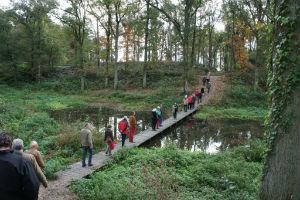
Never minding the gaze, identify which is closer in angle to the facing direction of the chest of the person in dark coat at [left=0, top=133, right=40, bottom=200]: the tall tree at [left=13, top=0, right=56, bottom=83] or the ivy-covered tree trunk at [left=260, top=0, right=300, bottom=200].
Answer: the tall tree

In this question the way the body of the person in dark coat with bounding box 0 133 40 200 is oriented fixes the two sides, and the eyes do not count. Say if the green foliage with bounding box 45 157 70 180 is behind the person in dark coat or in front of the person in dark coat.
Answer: in front

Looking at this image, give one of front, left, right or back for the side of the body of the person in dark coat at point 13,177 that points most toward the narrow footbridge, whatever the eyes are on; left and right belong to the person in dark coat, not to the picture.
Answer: front

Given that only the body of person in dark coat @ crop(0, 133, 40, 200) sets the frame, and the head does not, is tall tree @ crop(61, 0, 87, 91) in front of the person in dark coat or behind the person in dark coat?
in front

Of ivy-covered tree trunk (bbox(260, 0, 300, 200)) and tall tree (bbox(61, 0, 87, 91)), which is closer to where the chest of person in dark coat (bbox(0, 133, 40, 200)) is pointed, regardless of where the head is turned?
the tall tree

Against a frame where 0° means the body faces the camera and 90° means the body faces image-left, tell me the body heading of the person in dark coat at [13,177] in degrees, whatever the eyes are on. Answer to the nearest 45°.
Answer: approximately 180°

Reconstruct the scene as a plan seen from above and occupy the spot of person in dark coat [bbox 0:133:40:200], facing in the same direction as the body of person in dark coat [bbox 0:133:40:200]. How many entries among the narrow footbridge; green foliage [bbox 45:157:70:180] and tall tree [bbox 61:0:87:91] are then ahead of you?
3

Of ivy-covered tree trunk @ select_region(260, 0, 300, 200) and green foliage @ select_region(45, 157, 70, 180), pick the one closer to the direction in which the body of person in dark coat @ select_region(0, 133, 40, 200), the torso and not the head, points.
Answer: the green foliage

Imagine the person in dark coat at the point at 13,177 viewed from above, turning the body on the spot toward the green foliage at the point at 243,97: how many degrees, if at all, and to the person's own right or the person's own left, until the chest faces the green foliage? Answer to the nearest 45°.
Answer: approximately 45° to the person's own right

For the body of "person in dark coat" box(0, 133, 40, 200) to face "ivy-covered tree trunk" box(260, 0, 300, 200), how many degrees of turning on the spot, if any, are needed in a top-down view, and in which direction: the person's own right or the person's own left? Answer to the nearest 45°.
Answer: approximately 90° to the person's own right
